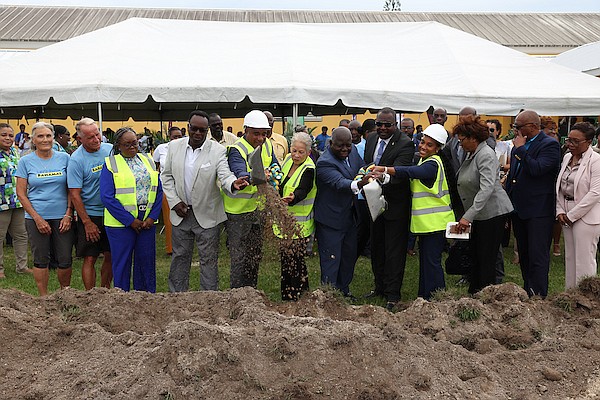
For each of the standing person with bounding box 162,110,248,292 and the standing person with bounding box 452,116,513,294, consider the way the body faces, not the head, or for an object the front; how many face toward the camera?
1

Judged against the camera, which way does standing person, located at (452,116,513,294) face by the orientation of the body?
to the viewer's left

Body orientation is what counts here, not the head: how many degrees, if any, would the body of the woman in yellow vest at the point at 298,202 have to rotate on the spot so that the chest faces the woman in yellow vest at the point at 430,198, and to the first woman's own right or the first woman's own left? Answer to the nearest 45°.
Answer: approximately 135° to the first woman's own left

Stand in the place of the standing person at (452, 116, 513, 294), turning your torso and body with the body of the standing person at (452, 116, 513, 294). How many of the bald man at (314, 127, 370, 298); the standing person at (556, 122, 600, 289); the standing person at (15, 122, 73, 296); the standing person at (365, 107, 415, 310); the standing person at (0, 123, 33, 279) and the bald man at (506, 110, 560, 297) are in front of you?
4

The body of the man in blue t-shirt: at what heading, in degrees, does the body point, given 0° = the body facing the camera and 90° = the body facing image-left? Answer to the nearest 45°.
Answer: approximately 315°

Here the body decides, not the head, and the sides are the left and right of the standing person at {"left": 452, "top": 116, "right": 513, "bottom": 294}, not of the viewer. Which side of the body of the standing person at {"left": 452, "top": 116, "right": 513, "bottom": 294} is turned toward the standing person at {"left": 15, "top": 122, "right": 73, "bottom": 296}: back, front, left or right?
front

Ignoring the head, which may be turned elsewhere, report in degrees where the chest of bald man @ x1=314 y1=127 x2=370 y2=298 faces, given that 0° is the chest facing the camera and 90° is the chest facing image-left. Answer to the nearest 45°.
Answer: approximately 315°

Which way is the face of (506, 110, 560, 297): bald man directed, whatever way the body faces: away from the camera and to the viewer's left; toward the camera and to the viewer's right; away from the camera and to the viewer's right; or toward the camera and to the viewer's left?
toward the camera and to the viewer's left

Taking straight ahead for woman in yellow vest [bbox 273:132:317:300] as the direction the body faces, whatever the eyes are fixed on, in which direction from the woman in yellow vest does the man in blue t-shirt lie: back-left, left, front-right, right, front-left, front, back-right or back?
front-right

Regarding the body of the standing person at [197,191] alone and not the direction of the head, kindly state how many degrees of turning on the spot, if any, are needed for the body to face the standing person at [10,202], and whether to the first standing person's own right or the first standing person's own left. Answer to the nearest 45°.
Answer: approximately 135° to the first standing person's own right

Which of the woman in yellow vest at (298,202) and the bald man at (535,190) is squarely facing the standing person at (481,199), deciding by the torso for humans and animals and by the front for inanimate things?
the bald man

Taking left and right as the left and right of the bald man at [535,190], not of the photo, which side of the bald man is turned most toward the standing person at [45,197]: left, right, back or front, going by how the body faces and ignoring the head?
front
